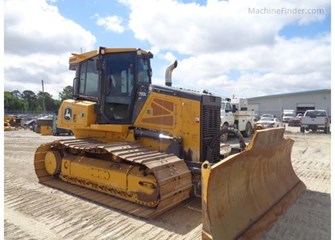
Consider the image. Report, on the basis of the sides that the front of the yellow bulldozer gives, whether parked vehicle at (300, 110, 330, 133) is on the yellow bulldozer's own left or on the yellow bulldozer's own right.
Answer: on the yellow bulldozer's own left

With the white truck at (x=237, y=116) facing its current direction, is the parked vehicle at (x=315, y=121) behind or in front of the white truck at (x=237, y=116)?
behind

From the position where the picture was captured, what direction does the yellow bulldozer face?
facing the viewer and to the right of the viewer

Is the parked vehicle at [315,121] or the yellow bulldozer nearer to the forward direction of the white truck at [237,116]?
the yellow bulldozer

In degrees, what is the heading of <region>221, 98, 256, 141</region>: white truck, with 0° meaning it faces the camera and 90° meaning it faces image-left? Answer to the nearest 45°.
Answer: approximately 45°

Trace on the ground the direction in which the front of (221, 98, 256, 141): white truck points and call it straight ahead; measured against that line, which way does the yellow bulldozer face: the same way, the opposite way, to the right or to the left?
to the left

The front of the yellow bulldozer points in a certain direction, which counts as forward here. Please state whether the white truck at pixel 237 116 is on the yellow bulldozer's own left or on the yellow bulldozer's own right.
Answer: on the yellow bulldozer's own left
